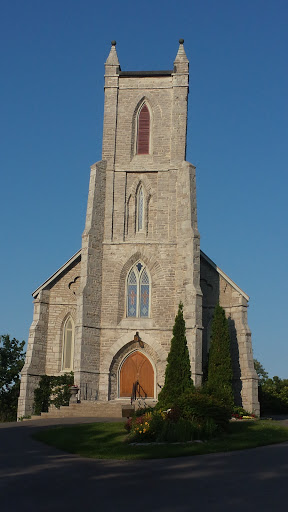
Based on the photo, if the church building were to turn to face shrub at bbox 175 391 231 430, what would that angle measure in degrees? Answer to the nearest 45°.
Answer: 0° — it already faces it

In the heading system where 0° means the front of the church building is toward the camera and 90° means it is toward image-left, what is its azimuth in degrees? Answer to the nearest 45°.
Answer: approximately 0°

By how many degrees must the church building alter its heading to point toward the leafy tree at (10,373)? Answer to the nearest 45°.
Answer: approximately 135° to its right

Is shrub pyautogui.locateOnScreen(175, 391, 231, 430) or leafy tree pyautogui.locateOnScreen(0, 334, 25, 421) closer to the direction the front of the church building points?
the shrub

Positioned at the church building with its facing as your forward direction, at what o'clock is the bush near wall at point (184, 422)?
The bush near wall is roughly at 12 o'clock from the church building.
